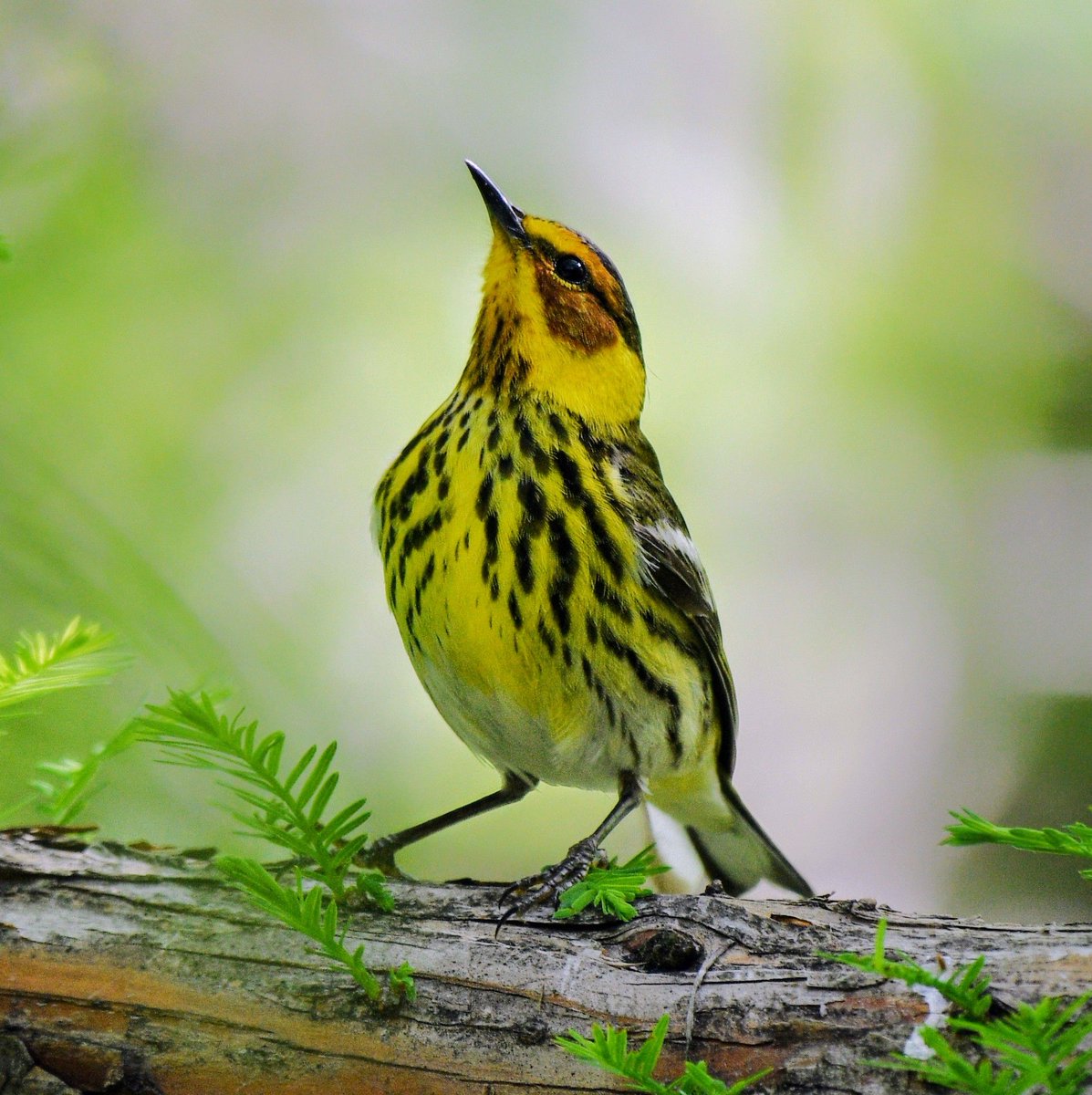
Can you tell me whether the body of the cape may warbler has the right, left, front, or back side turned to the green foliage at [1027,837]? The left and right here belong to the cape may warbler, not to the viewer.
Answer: left

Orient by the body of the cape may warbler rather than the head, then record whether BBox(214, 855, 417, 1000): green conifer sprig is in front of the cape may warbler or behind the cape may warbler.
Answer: in front

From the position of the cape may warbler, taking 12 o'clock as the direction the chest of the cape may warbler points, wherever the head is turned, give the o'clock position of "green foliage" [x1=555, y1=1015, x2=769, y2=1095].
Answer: The green foliage is roughly at 10 o'clock from the cape may warbler.

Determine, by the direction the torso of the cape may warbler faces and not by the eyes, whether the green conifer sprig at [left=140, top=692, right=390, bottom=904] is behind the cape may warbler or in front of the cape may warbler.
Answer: in front

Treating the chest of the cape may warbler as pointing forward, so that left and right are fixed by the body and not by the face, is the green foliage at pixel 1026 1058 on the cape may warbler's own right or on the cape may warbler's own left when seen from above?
on the cape may warbler's own left

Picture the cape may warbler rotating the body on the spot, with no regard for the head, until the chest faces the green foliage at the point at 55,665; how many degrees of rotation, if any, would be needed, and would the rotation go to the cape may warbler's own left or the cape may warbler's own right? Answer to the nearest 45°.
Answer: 0° — it already faces it

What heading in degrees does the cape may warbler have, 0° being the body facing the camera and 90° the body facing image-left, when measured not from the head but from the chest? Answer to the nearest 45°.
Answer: approximately 45°
